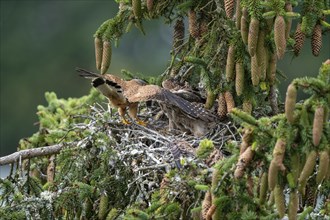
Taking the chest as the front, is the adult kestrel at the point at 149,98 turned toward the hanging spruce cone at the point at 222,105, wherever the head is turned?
yes
